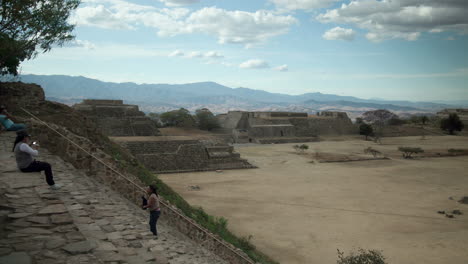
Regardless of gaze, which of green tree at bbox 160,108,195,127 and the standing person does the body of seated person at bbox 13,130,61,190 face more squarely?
the standing person

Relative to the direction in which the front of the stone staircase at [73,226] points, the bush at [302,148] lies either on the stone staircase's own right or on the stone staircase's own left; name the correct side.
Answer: on the stone staircase's own left

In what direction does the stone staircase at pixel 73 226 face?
to the viewer's right

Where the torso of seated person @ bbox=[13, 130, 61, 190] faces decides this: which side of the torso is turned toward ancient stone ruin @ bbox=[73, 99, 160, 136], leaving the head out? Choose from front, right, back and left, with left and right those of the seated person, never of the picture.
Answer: left

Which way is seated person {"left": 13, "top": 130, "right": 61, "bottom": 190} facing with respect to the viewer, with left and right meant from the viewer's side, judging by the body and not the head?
facing to the right of the viewer

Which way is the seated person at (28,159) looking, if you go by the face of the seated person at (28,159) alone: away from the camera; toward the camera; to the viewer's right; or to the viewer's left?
to the viewer's right

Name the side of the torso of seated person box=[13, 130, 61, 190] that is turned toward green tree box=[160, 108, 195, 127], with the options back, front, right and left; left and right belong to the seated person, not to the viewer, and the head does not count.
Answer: left
